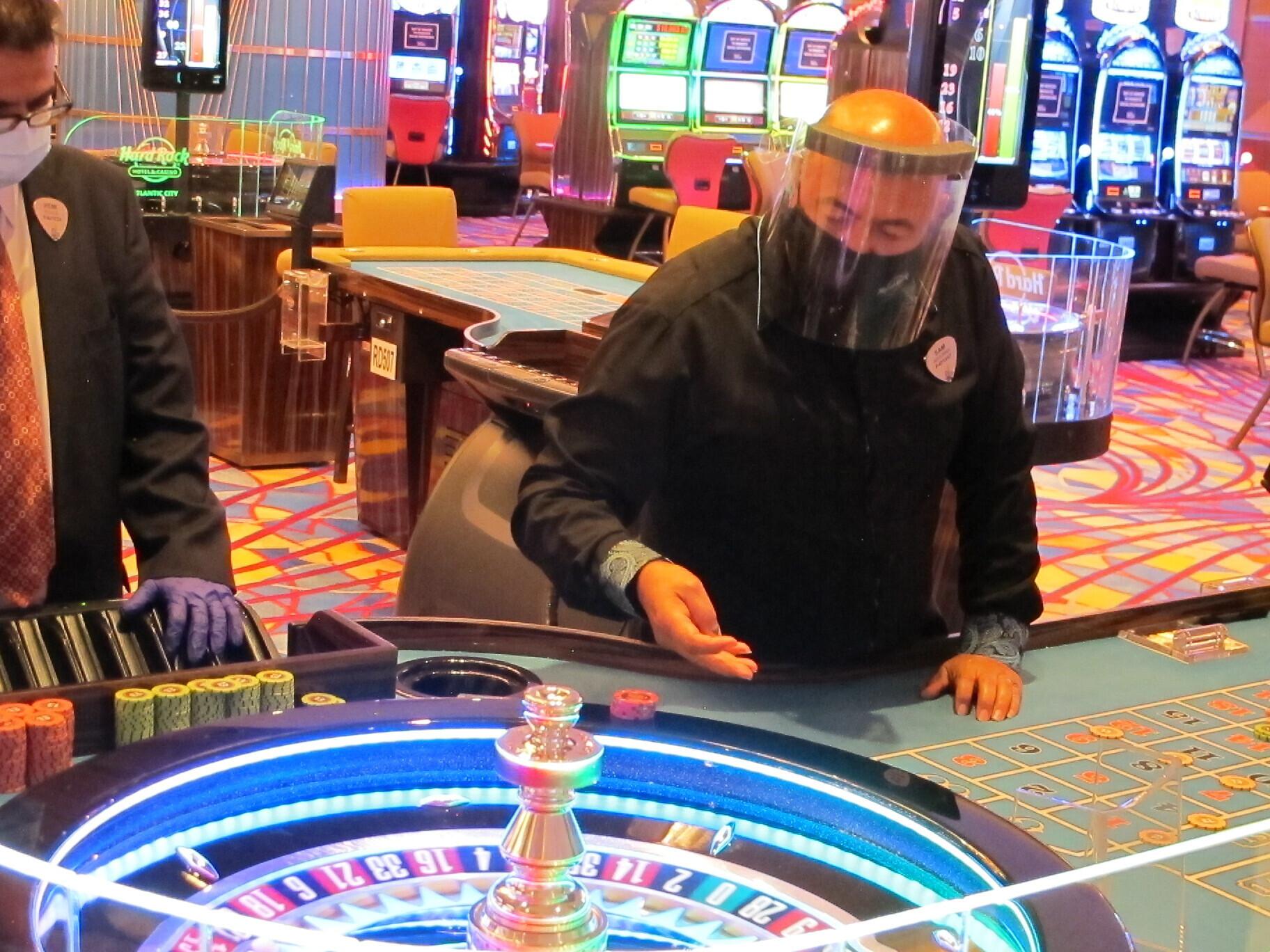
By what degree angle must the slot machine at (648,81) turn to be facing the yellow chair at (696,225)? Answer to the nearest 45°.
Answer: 0° — it already faces it

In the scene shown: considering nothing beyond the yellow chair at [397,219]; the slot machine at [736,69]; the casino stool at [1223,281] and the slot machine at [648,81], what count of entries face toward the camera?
3

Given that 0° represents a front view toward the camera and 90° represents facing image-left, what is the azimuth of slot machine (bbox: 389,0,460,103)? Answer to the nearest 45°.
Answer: approximately 0°

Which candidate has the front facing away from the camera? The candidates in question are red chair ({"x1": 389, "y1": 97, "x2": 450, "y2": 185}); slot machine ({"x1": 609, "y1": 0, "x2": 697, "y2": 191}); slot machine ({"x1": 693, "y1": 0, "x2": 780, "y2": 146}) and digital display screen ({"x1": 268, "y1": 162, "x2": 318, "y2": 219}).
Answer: the red chair

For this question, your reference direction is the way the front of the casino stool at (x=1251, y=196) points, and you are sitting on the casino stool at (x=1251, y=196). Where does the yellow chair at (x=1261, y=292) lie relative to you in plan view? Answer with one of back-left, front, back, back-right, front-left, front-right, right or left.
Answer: back-left

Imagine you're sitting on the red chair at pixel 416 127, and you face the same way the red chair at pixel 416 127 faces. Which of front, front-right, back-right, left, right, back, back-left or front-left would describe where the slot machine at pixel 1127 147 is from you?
back-right

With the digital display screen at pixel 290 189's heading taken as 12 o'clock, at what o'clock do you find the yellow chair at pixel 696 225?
The yellow chair is roughly at 7 o'clock from the digital display screen.

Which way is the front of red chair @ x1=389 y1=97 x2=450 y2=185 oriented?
away from the camera

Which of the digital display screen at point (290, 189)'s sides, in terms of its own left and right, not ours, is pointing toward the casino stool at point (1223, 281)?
back

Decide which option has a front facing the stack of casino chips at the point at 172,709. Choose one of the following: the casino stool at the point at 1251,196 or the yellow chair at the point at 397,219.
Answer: the yellow chair

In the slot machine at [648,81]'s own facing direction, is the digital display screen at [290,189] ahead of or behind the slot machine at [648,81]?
ahead

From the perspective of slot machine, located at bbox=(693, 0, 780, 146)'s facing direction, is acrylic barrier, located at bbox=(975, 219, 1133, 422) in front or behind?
in front

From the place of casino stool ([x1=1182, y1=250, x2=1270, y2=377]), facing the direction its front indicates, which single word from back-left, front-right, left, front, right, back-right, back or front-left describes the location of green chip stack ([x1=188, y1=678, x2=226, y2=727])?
left
